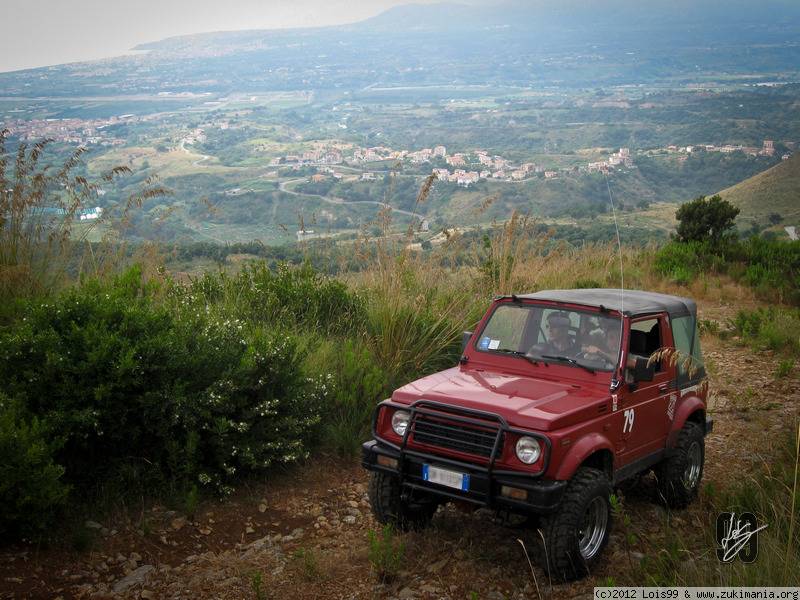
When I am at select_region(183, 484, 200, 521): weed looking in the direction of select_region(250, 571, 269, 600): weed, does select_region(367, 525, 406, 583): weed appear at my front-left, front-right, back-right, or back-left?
front-left

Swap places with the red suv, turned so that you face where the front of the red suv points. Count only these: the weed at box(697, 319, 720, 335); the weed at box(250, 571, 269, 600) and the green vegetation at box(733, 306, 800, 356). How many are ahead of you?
1

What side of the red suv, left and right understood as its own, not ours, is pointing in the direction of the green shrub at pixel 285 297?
right

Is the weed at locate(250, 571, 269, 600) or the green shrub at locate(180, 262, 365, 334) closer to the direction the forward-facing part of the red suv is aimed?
the weed

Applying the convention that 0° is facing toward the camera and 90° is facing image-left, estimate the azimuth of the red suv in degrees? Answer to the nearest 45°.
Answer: approximately 45°

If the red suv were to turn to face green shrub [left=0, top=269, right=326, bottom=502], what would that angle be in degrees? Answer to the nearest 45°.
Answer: approximately 45° to its right

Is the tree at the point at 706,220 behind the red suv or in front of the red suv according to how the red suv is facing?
behind

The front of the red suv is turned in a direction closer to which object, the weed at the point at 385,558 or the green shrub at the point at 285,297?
the weed

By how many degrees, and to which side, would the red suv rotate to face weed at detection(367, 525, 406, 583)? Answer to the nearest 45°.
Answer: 0° — it already faces it

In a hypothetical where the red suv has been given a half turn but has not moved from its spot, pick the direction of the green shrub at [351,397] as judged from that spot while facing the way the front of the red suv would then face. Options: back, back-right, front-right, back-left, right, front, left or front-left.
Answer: left

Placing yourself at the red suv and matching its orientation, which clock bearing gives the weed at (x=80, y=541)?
The weed is roughly at 1 o'clock from the red suv.

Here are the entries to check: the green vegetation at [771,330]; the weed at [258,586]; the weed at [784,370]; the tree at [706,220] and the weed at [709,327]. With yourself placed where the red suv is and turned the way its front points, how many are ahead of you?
1

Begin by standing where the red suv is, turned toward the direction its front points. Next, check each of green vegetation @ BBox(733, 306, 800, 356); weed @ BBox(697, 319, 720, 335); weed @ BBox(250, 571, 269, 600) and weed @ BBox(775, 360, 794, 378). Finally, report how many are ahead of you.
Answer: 1
